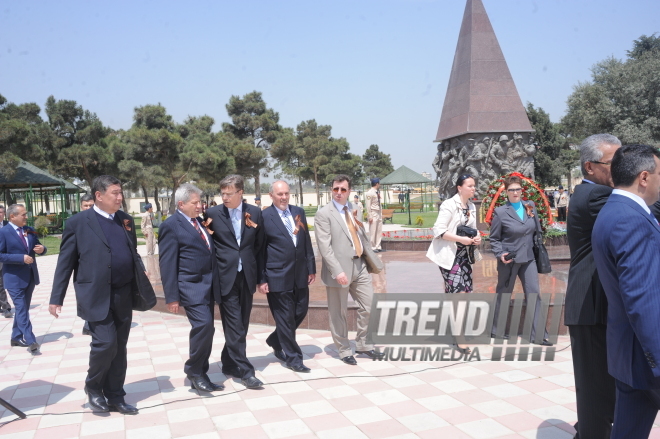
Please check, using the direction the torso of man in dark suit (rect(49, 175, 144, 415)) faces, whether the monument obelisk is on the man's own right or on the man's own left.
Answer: on the man's own left

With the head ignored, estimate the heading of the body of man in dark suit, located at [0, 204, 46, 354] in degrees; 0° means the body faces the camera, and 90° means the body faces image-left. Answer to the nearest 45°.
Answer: approximately 315°

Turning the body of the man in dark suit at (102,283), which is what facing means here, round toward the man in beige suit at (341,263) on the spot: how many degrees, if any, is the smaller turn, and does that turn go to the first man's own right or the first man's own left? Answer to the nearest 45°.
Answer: approximately 45° to the first man's own left

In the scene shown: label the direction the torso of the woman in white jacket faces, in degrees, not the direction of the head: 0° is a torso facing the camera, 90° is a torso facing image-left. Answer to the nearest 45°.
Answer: approximately 315°

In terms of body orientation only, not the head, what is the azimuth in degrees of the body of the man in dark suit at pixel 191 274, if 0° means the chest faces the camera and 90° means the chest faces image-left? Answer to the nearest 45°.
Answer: approximately 315°

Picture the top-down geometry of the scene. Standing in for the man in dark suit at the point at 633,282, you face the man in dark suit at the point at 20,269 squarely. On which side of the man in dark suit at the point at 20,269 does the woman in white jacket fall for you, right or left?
right

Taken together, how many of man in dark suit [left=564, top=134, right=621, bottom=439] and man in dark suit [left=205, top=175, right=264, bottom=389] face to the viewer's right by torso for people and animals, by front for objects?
1
